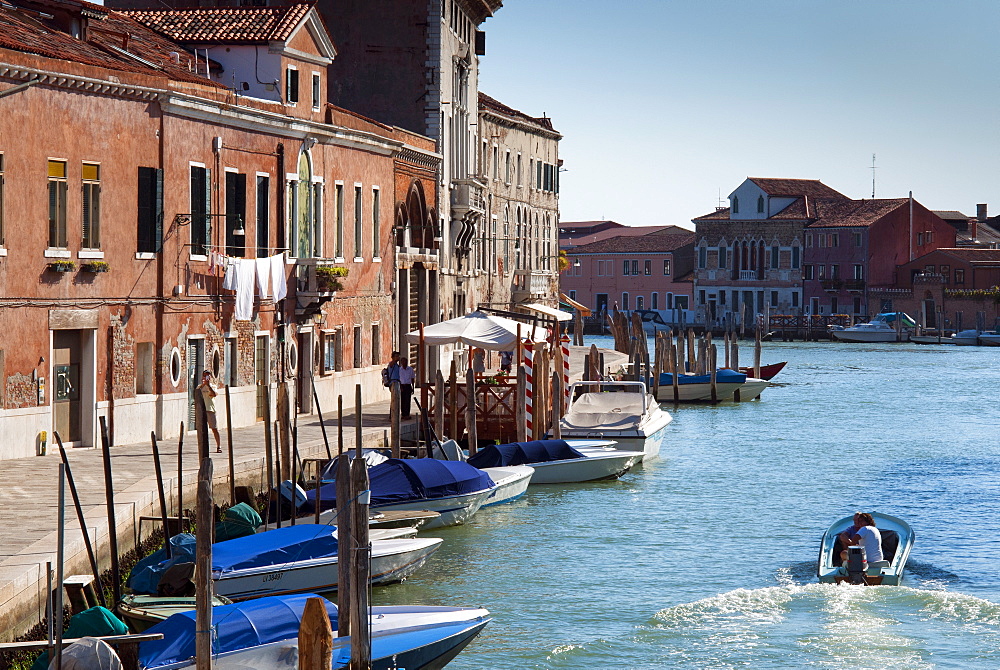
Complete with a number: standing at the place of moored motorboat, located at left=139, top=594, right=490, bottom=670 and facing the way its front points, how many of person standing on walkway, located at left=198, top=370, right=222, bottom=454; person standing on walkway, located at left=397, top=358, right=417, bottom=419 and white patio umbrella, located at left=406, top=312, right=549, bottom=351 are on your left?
3

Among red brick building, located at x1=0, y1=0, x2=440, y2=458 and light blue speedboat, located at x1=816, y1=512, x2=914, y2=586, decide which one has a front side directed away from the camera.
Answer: the light blue speedboat

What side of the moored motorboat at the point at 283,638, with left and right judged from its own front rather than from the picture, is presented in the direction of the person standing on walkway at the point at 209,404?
left

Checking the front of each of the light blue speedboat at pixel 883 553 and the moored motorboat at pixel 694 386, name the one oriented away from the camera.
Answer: the light blue speedboat

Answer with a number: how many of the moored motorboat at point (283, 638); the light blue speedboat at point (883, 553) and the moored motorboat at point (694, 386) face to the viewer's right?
2

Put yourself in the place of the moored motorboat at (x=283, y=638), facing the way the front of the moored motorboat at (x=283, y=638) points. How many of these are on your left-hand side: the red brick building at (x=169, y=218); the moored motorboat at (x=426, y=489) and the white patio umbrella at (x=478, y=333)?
3

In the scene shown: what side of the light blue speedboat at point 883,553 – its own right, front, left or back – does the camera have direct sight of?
back

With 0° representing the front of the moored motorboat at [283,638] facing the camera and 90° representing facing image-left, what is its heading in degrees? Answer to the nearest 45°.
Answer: approximately 270°

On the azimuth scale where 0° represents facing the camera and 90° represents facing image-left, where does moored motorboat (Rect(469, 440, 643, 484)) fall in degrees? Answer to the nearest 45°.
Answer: approximately 270°

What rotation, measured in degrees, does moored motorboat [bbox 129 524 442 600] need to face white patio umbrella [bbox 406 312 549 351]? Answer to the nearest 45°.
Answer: approximately 90° to its left

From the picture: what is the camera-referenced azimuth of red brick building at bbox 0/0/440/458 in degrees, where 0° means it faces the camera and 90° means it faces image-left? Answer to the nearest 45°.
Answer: approximately 315°

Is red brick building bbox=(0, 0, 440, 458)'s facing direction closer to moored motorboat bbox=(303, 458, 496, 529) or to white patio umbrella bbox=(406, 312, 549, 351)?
the moored motorboat

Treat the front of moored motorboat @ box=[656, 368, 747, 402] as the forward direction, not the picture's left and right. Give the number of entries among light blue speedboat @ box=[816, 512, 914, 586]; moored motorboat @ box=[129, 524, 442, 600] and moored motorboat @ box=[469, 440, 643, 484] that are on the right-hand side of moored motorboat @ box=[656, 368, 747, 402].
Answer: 3

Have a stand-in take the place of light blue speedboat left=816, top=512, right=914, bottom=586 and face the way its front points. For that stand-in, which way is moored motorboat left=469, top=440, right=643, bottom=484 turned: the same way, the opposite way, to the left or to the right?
to the right

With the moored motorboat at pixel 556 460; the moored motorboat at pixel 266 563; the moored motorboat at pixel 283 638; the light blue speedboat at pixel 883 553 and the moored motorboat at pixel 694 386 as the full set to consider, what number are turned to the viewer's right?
4

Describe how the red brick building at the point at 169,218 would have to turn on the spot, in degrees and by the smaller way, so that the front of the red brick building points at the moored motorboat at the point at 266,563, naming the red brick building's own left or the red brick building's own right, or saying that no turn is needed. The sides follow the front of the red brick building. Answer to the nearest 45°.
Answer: approximately 45° to the red brick building's own right
